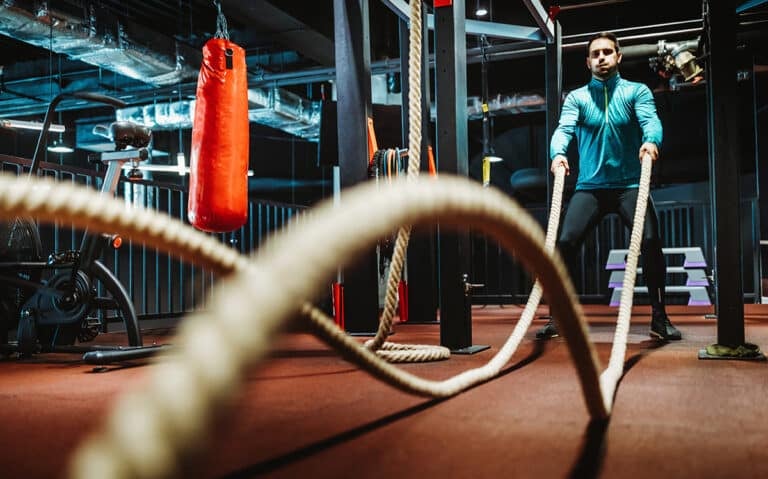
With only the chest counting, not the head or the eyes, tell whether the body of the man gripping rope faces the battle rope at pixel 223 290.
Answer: yes

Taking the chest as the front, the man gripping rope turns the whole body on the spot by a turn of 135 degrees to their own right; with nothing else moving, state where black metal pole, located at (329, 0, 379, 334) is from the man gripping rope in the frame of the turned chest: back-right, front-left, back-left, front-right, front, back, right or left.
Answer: front-left

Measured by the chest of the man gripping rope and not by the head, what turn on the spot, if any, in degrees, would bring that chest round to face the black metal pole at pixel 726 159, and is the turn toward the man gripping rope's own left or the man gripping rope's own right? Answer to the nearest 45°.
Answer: approximately 45° to the man gripping rope's own left

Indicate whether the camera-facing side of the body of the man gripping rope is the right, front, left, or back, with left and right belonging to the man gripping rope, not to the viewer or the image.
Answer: front

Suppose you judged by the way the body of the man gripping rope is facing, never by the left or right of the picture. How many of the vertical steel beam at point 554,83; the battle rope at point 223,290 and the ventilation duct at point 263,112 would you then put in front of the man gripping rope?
1

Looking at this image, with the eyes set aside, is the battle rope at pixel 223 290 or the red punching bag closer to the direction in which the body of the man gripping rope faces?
the battle rope

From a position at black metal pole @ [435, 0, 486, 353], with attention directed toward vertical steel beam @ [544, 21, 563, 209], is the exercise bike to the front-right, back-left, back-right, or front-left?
back-left

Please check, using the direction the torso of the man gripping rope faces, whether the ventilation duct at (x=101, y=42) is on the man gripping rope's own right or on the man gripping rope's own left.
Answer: on the man gripping rope's own right

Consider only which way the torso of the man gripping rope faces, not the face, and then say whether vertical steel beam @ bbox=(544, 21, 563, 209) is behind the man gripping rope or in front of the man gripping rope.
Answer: behind

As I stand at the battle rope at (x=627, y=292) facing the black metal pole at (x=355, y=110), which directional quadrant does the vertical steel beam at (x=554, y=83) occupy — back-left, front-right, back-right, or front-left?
front-right

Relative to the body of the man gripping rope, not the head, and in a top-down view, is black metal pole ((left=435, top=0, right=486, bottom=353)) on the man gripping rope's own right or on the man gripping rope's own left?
on the man gripping rope's own right

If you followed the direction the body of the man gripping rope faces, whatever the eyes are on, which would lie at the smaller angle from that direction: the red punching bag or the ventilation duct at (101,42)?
the red punching bag

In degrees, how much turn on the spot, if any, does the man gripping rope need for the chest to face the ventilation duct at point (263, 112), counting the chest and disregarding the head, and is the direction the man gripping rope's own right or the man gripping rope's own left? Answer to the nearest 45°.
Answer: approximately 135° to the man gripping rope's own right

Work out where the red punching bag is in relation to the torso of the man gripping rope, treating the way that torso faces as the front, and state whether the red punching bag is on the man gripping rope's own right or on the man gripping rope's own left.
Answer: on the man gripping rope's own right
